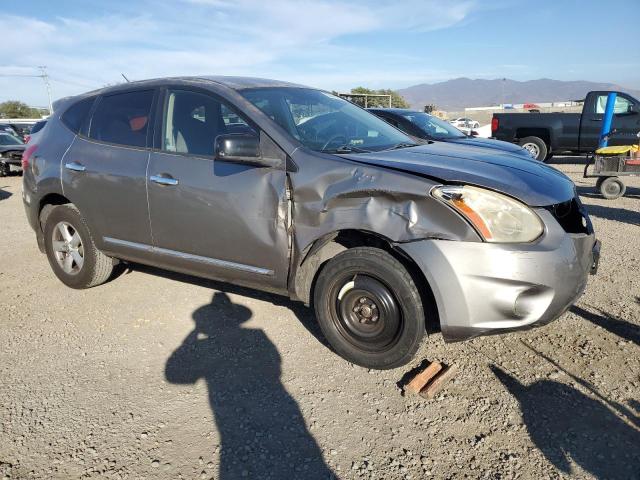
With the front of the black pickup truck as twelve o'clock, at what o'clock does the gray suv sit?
The gray suv is roughly at 3 o'clock from the black pickup truck.

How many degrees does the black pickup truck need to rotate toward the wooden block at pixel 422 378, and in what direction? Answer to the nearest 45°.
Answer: approximately 90° to its right

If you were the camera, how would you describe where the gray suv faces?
facing the viewer and to the right of the viewer

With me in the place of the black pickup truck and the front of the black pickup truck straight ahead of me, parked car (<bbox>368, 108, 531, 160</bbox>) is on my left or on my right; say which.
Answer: on my right

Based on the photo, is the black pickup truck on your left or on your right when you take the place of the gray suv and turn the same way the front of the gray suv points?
on your left

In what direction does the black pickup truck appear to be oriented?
to the viewer's right

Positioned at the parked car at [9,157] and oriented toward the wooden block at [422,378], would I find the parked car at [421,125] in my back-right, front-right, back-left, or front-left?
front-left

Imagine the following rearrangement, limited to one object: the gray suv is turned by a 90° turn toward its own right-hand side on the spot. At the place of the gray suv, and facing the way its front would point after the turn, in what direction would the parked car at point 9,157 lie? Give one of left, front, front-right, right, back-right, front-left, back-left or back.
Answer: right

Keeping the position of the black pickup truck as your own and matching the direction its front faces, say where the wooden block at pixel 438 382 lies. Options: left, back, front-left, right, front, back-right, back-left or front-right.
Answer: right

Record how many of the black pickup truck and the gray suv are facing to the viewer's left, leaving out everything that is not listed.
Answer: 0
